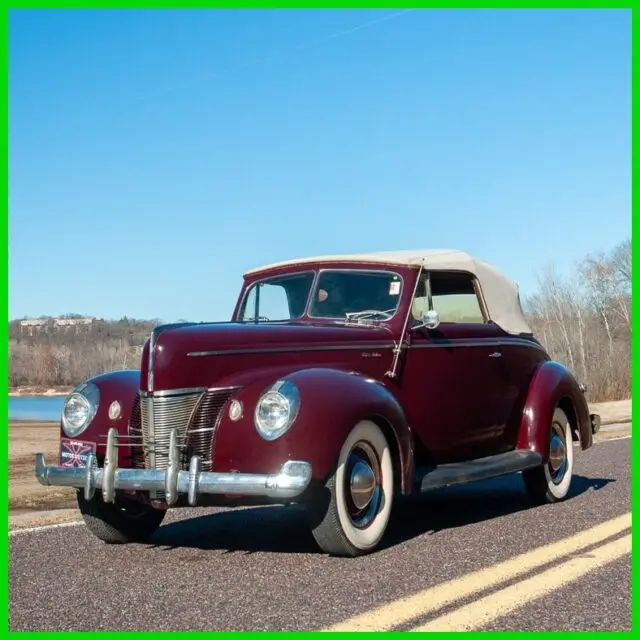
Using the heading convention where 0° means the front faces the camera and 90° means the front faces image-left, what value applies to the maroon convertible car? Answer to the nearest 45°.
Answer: approximately 45°
